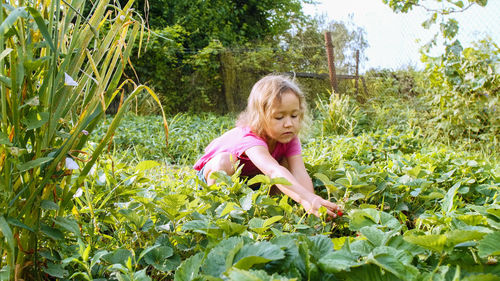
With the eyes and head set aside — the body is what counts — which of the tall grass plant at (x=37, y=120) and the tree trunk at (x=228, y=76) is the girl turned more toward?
the tall grass plant

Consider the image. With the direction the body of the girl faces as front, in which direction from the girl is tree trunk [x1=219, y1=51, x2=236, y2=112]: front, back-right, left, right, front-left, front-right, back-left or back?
back-left

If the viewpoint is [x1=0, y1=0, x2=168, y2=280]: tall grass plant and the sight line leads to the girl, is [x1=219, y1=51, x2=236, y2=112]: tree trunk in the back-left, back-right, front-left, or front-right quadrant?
front-left

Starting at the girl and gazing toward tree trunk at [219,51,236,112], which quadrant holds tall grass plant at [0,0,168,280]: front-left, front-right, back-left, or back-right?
back-left

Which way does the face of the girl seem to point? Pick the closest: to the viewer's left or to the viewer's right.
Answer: to the viewer's right

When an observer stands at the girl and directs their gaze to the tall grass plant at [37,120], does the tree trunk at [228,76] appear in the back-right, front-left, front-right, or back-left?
back-right

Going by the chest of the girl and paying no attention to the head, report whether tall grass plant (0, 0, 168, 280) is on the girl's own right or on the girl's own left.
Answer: on the girl's own right
